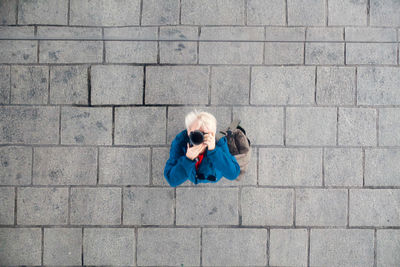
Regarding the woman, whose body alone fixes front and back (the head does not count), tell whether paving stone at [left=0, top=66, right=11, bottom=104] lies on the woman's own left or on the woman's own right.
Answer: on the woman's own right

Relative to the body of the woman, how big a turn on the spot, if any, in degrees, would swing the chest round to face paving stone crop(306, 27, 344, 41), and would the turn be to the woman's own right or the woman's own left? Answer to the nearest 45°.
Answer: approximately 135° to the woman's own left

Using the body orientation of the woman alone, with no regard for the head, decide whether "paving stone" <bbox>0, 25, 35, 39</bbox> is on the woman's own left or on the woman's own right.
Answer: on the woman's own right

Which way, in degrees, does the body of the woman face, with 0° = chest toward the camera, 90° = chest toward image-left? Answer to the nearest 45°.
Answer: approximately 0°

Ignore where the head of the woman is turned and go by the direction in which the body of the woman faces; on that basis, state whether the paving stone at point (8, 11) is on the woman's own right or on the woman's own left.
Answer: on the woman's own right
